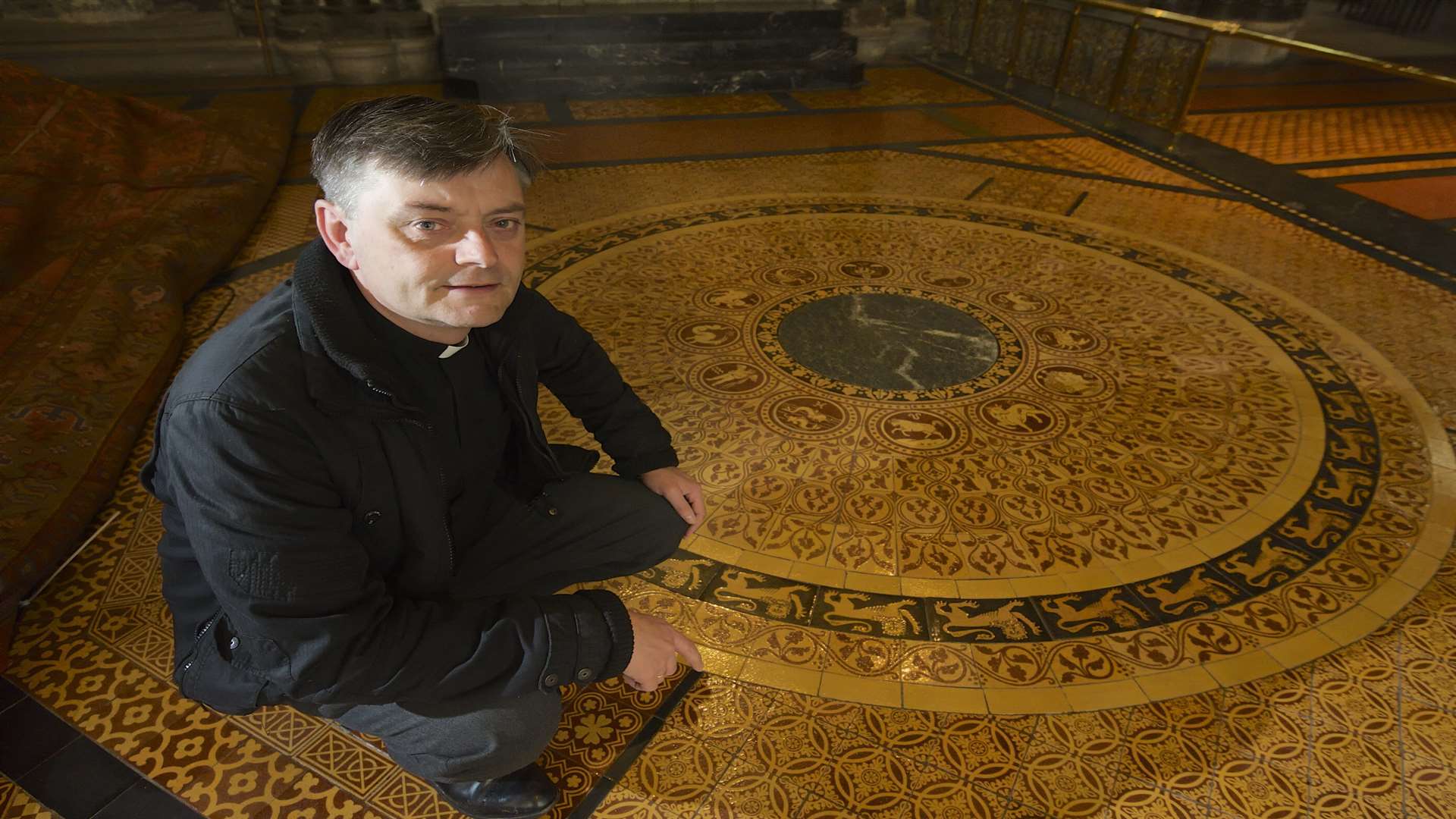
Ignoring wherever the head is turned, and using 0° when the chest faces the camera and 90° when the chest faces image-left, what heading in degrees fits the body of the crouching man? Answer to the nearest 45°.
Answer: approximately 315°

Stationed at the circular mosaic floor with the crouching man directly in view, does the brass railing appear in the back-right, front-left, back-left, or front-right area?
back-right

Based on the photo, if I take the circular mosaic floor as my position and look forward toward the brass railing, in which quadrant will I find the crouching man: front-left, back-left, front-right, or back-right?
back-left

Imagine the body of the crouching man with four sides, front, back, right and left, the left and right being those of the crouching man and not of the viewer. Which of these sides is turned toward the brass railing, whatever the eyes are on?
left

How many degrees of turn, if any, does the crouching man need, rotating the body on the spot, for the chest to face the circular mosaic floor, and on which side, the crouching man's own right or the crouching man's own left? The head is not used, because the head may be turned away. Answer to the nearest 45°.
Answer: approximately 45° to the crouching man's own left
